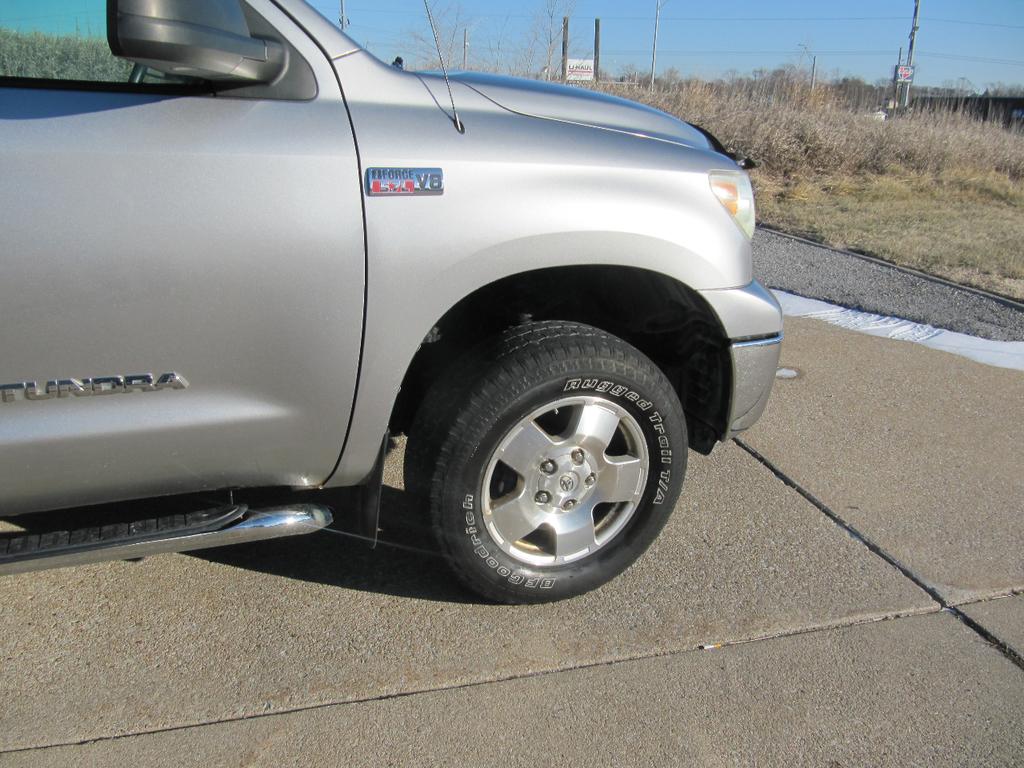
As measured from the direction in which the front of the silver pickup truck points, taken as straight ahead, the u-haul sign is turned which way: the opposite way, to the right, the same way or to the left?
to the right

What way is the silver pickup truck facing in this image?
to the viewer's right

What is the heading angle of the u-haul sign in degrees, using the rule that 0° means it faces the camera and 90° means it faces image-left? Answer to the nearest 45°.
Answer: approximately 0°

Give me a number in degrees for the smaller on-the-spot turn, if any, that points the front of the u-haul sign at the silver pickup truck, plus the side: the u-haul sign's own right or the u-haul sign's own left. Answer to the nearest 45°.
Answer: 0° — it already faces it

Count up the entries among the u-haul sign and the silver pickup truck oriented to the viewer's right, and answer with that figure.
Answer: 1

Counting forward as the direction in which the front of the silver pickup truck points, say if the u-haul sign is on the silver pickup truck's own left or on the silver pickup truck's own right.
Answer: on the silver pickup truck's own left
